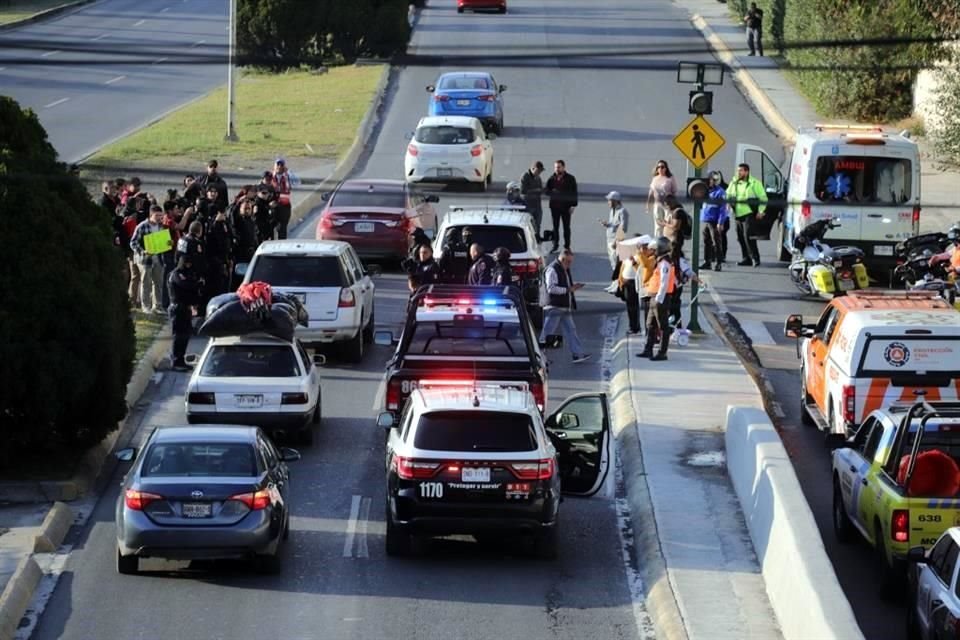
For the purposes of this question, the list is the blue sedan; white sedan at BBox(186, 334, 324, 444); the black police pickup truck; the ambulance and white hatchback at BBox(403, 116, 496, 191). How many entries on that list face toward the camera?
0

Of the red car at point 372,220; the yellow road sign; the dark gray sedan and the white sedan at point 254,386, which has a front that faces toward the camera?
the yellow road sign

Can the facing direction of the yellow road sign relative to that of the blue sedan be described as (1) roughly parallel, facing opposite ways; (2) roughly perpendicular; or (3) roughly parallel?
roughly parallel, facing opposite ways

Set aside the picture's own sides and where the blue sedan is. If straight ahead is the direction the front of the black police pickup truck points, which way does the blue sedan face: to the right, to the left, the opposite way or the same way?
the same way

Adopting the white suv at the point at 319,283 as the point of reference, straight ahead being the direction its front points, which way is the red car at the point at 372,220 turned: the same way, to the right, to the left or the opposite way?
the same way

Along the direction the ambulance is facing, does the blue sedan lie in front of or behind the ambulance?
in front

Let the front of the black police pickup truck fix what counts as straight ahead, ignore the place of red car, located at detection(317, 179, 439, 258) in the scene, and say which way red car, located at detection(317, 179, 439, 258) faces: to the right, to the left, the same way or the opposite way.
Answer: the same way

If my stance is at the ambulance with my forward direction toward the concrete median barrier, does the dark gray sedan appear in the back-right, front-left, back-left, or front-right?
front-right

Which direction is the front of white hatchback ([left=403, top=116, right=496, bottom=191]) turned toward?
away from the camera

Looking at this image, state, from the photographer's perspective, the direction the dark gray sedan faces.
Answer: facing away from the viewer

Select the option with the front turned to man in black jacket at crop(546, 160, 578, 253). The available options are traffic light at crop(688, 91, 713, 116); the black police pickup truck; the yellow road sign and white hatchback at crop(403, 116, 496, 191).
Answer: the black police pickup truck

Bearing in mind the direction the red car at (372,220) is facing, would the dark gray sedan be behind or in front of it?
behind

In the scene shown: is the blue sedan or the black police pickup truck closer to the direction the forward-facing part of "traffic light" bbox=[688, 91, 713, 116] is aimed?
the black police pickup truck

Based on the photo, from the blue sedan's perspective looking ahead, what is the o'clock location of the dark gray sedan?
The dark gray sedan is roughly at 6 o'clock from the blue sedan.

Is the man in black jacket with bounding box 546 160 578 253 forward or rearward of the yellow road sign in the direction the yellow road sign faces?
rearward

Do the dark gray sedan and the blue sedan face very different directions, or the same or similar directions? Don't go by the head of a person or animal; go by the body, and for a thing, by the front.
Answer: same or similar directions

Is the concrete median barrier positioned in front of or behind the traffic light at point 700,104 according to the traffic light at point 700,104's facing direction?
in front

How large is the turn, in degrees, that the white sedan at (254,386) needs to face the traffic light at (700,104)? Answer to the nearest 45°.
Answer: approximately 45° to its right

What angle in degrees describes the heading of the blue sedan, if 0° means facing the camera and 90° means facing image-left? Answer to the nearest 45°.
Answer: approximately 180°

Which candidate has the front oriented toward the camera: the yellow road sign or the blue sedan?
the yellow road sign

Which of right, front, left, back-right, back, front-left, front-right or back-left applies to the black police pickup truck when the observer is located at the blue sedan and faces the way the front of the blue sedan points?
back

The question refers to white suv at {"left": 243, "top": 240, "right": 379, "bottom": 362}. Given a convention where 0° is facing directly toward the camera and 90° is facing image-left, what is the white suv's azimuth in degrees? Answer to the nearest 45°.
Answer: approximately 180°

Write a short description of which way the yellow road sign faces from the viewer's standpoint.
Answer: facing the viewer
